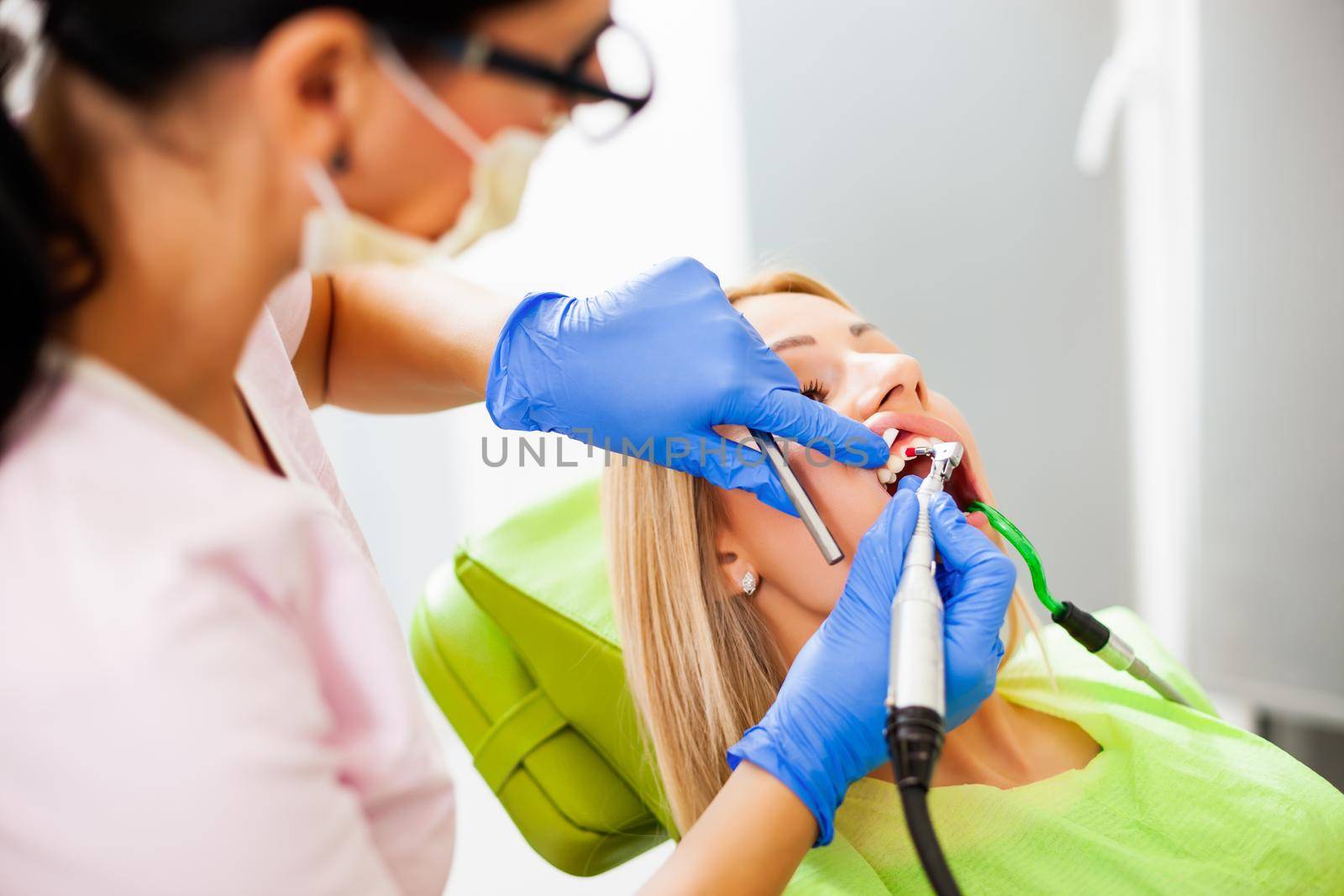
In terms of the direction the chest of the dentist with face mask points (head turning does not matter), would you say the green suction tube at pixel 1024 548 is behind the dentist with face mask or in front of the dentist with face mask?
in front

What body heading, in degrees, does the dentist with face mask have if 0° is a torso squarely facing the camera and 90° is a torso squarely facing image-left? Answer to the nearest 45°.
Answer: approximately 270°

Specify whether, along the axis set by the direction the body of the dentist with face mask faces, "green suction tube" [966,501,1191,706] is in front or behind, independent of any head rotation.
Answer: in front

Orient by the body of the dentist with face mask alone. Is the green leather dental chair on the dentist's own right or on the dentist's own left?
on the dentist's own left
